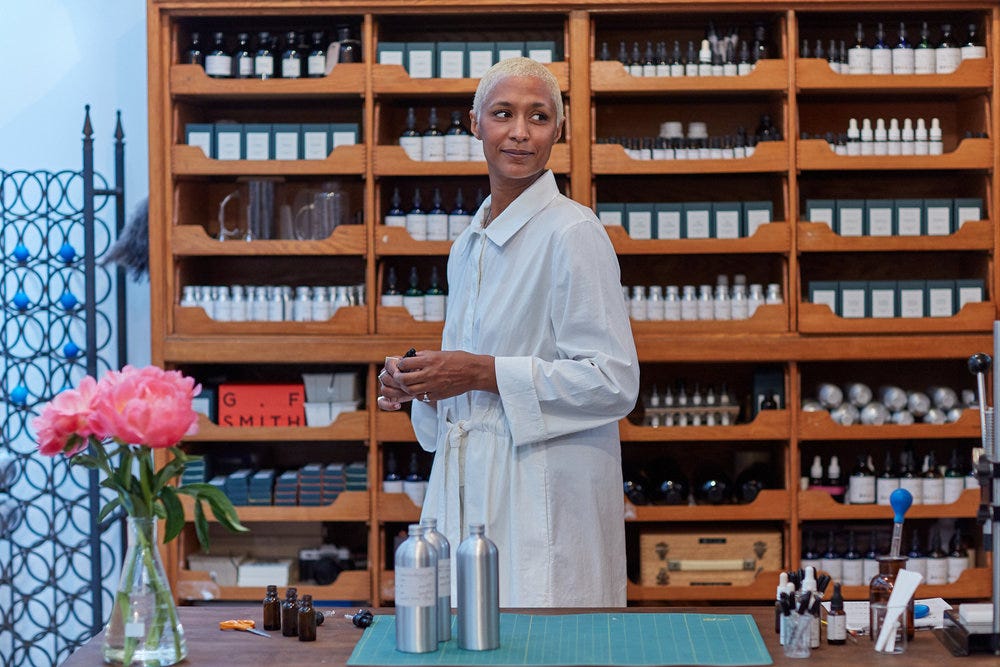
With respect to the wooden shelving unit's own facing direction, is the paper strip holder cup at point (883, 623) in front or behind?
in front

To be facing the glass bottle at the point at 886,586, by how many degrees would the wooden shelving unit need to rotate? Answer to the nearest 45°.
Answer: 0° — it already faces it

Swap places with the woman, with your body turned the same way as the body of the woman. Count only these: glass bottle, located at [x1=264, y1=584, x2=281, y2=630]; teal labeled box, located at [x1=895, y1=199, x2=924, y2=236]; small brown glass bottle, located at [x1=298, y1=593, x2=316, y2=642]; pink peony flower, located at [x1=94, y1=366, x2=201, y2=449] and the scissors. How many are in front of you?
4

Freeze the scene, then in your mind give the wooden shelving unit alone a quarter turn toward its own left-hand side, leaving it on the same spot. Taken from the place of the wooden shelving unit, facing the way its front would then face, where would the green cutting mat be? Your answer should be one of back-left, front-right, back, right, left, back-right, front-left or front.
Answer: right

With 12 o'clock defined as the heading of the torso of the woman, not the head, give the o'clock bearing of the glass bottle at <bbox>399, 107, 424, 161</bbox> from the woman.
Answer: The glass bottle is roughly at 4 o'clock from the woman.

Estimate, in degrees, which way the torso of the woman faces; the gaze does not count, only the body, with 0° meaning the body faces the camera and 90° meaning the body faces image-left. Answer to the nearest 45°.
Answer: approximately 45°

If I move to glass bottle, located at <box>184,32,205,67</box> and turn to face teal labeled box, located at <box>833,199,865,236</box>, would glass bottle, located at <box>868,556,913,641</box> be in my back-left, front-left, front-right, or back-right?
front-right

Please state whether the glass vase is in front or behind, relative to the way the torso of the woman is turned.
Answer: in front

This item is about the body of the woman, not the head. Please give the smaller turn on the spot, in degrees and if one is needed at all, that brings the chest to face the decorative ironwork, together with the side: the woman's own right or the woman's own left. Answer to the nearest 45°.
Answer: approximately 90° to the woman's own right

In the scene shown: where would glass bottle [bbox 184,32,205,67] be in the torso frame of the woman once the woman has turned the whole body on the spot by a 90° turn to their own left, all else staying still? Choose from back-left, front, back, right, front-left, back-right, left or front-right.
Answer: back

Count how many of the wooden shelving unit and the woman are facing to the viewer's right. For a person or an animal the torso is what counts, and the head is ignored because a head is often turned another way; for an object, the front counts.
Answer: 0

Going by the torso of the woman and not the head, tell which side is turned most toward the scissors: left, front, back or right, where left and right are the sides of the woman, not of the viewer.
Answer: front

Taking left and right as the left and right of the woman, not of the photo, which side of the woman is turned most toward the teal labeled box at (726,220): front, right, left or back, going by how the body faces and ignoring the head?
back

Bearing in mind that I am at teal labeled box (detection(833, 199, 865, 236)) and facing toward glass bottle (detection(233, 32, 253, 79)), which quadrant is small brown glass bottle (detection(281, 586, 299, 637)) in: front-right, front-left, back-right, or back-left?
front-left

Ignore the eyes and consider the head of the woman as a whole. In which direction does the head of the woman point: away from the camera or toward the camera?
toward the camera

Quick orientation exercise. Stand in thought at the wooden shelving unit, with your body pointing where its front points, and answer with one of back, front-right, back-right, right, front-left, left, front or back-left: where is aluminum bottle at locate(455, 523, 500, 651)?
front

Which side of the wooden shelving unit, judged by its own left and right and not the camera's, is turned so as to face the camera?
front

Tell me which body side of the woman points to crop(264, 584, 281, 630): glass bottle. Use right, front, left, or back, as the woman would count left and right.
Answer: front

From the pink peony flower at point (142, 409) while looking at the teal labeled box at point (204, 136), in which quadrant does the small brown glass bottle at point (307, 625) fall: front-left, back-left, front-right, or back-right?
front-right
